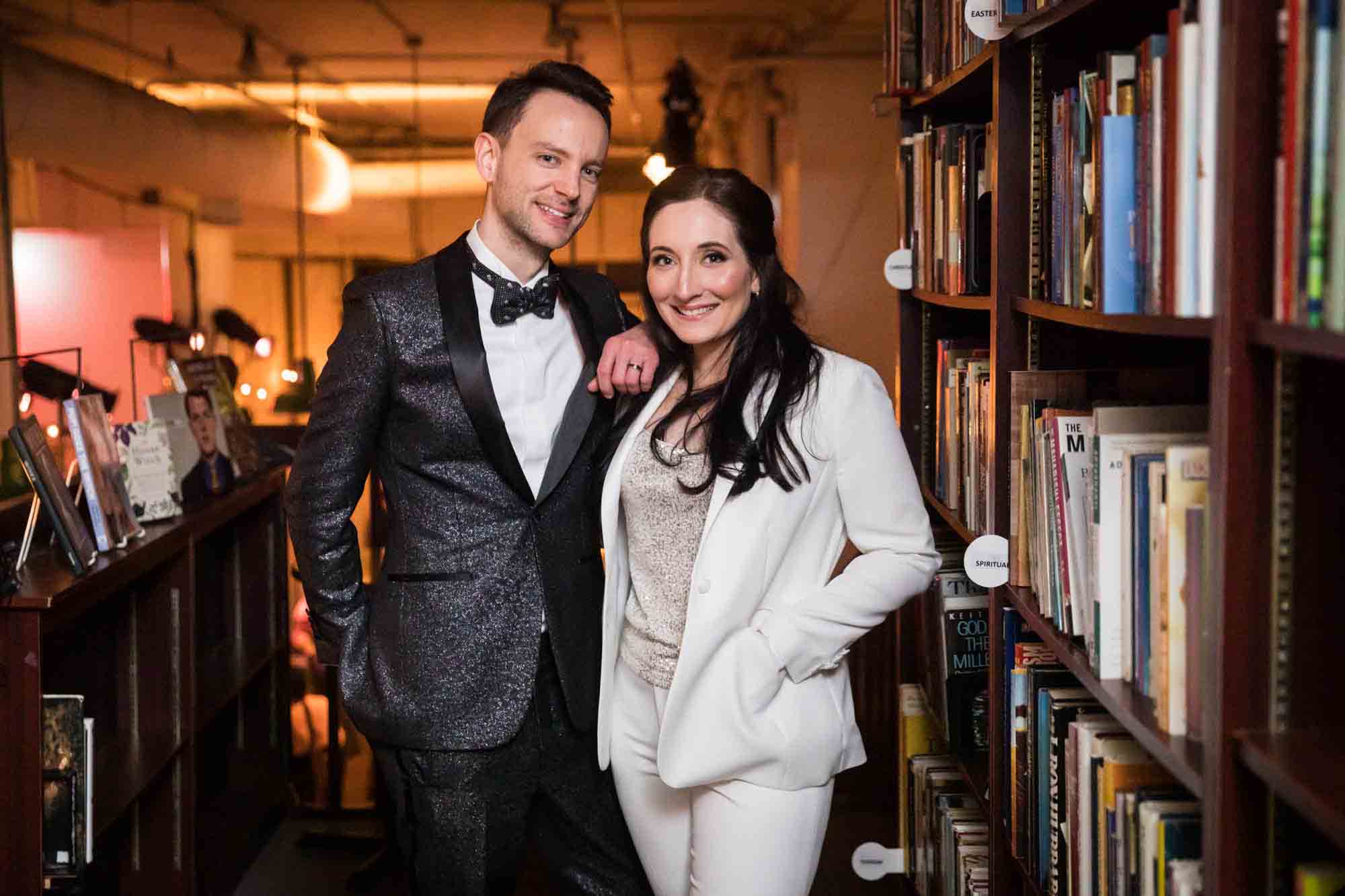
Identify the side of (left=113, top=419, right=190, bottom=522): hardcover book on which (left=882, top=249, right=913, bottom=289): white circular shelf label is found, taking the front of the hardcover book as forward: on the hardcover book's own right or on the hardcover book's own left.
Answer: on the hardcover book's own left

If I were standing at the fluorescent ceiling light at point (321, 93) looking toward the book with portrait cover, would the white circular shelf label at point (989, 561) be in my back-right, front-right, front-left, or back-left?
front-left

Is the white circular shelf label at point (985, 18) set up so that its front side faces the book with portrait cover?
no

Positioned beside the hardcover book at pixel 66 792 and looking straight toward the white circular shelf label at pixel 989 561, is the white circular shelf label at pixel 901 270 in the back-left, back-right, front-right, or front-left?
front-left

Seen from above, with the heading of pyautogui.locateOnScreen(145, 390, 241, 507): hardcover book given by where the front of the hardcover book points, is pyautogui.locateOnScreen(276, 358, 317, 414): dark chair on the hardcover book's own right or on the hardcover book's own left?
on the hardcover book's own left

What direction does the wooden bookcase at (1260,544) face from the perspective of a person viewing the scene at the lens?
facing the viewer and to the left of the viewer

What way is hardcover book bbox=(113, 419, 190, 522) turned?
toward the camera

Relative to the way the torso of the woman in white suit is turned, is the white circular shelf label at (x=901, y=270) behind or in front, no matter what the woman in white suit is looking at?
behind
